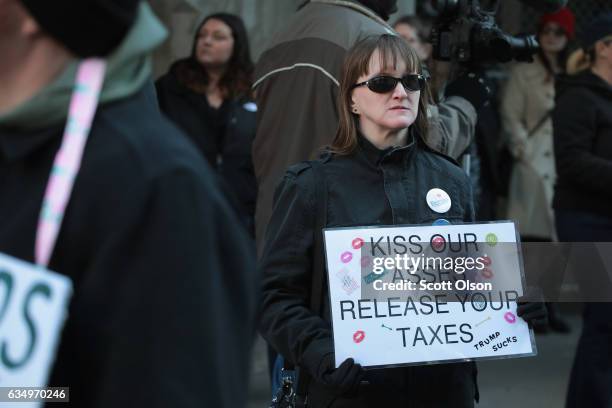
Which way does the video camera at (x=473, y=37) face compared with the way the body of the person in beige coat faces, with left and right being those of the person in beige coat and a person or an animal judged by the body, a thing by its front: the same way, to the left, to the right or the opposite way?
to the left

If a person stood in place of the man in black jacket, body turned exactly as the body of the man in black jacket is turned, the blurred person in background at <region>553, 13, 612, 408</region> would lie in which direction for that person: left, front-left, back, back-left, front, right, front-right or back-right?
back-right

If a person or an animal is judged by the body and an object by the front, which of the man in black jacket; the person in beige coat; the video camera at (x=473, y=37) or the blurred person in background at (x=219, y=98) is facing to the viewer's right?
the video camera

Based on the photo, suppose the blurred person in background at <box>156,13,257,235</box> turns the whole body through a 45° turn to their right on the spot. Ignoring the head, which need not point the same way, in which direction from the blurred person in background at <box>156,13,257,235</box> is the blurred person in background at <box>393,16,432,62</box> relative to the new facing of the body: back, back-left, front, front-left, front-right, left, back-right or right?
back
